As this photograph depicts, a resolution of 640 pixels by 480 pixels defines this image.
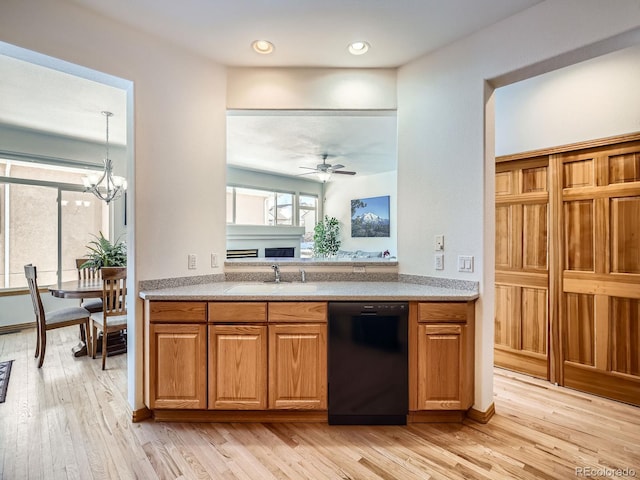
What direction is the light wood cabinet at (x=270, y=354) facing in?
toward the camera

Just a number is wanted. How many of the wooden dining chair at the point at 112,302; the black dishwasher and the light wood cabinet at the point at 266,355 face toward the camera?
2

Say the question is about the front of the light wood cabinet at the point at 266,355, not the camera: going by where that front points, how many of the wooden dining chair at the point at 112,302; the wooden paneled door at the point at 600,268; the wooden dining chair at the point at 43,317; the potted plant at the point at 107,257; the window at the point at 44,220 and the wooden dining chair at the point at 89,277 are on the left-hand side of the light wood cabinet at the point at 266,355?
1

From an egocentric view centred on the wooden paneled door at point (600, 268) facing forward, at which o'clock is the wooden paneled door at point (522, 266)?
the wooden paneled door at point (522, 266) is roughly at 2 o'clock from the wooden paneled door at point (600, 268).

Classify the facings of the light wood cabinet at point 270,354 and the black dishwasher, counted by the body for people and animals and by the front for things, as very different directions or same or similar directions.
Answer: same or similar directions

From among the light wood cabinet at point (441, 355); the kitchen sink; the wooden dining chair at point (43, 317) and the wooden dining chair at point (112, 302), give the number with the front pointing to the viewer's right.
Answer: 1

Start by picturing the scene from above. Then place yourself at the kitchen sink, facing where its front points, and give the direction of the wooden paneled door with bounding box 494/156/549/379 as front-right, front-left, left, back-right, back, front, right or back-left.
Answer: left

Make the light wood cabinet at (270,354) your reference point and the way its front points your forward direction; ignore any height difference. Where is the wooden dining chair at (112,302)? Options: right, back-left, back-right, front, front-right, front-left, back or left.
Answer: back-right

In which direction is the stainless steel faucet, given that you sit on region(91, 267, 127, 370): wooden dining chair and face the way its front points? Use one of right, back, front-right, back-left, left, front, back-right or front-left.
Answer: back

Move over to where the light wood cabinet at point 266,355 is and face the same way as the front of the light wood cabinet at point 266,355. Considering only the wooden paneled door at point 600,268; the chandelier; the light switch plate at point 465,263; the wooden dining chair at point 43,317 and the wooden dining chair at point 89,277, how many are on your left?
2

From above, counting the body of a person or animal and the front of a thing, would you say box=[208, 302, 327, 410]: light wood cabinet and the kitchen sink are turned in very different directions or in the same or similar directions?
same or similar directions

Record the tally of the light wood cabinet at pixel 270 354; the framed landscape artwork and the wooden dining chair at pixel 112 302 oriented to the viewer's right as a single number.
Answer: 0

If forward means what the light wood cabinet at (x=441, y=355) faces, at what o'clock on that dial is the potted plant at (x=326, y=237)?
The potted plant is roughly at 5 o'clock from the light wood cabinet.
